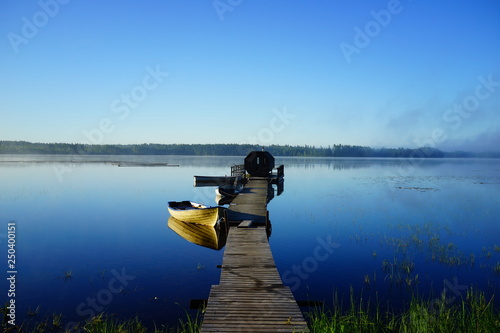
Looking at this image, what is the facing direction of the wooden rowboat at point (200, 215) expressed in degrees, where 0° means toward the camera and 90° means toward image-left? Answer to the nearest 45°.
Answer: approximately 315°
